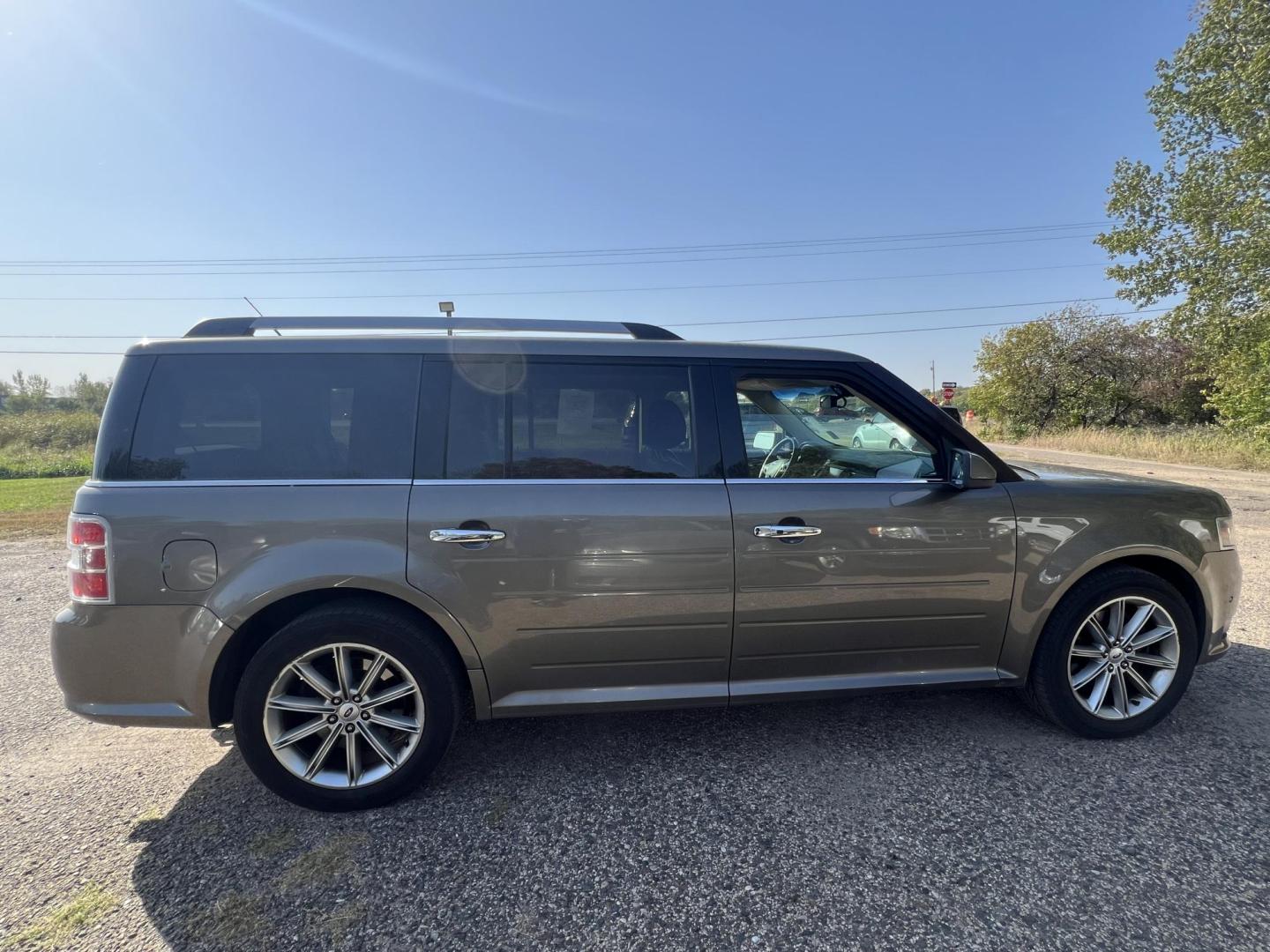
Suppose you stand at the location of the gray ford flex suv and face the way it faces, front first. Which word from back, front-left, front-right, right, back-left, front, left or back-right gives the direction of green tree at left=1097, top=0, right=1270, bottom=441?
front-left

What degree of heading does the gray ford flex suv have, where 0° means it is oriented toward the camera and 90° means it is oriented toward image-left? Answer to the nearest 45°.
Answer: approximately 270°

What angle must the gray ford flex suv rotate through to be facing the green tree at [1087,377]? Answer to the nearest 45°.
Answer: approximately 45° to its left
